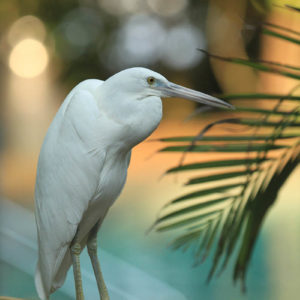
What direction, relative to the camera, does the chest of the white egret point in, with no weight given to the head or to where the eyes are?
to the viewer's right
